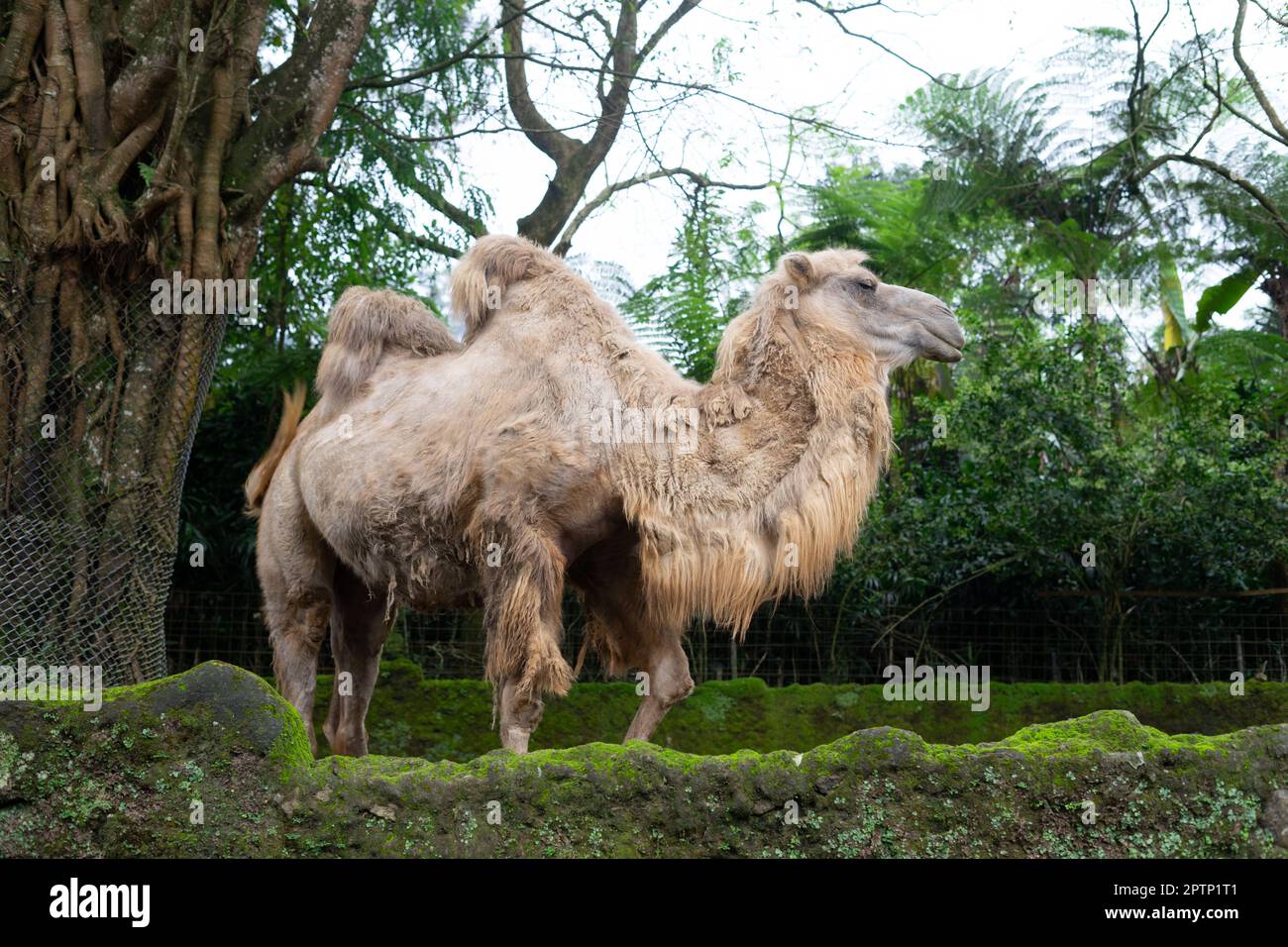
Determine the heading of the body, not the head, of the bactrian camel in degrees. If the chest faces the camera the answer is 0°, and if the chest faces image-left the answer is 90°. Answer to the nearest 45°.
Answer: approximately 270°

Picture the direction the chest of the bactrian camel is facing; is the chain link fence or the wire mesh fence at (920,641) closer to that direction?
the wire mesh fence

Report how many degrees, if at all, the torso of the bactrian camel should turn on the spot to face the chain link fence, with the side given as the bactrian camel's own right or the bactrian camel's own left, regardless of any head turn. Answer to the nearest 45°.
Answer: approximately 135° to the bactrian camel's own left

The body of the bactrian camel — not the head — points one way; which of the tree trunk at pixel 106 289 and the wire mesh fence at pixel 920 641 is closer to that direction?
the wire mesh fence

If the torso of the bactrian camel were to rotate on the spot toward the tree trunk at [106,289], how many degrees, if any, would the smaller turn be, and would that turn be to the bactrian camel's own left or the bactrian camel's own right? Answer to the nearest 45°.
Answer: approximately 135° to the bactrian camel's own left
